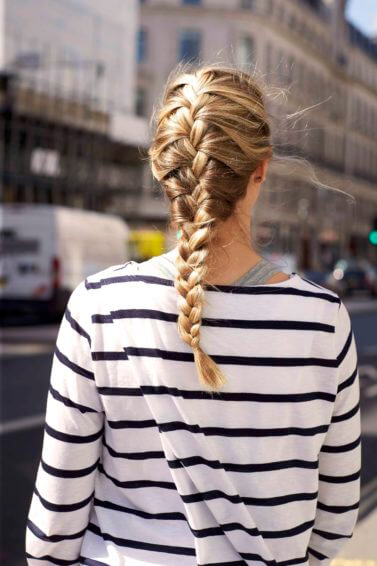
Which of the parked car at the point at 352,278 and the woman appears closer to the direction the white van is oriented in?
the parked car

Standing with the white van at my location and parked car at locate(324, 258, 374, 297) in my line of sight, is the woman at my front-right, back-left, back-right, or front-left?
back-right

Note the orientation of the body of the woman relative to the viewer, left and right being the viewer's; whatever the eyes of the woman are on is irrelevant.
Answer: facing away from the viewer

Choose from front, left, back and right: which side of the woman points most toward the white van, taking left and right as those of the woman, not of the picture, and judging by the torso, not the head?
front

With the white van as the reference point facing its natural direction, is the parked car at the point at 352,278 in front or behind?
in front

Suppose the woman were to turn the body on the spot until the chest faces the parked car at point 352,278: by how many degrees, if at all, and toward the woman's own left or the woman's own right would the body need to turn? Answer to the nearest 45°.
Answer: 0° — they already face it

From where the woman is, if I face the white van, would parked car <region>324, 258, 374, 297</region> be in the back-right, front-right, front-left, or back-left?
front-right

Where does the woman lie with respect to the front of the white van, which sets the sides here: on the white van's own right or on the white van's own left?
on the white van's own right
